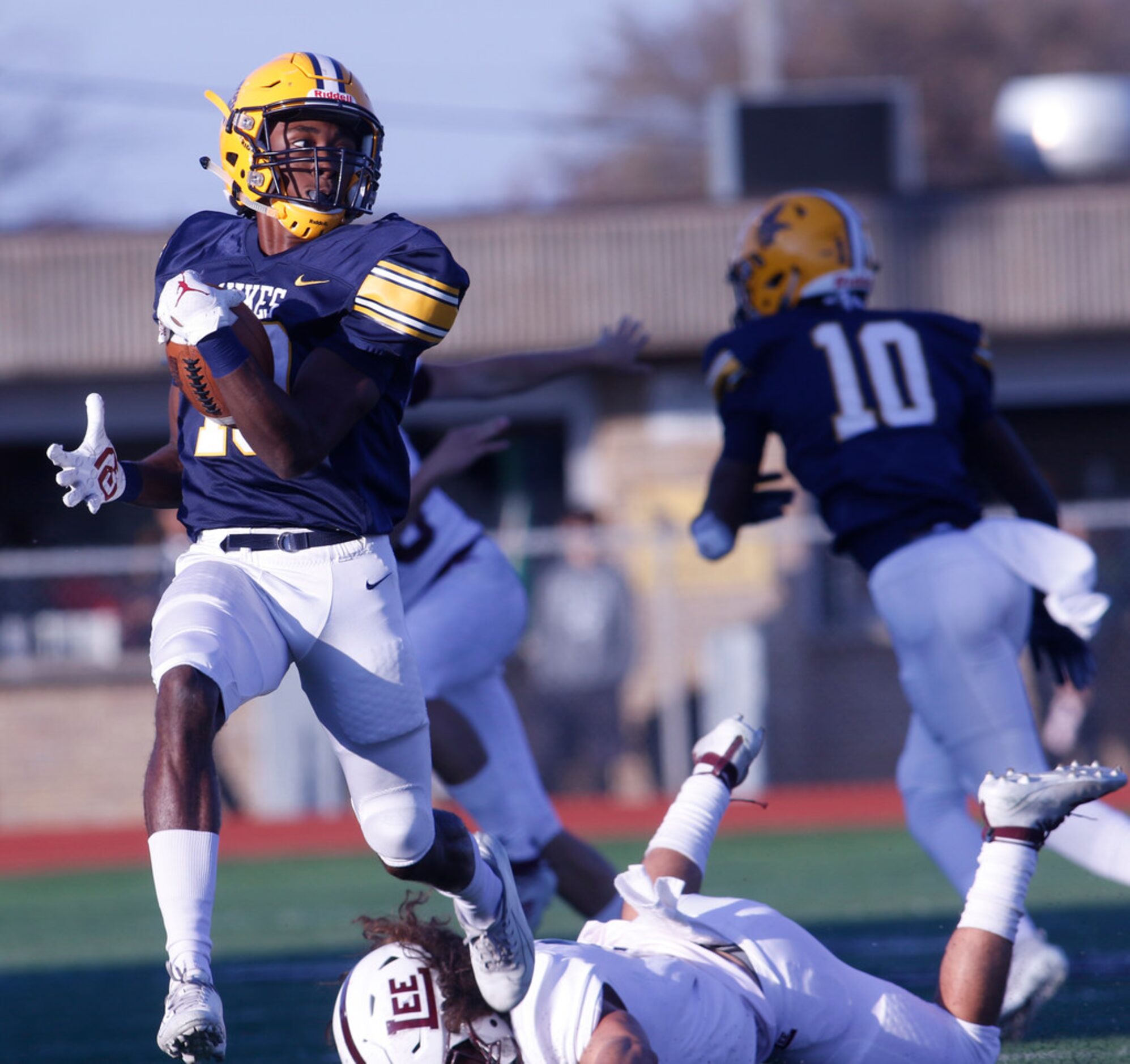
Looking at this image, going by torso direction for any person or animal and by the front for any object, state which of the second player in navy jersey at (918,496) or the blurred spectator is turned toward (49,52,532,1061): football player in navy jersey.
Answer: the blurred spectator

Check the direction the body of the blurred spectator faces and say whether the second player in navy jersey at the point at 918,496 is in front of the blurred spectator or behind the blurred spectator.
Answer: in front

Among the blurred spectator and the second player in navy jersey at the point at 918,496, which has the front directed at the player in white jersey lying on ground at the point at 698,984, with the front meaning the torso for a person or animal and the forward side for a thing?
the blurred spectator

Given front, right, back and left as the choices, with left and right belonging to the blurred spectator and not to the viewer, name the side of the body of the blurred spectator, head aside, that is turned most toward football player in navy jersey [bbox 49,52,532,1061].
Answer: front

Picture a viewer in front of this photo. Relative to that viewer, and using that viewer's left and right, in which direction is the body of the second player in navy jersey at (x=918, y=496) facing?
facing away from the viewer and to the left of the viewer

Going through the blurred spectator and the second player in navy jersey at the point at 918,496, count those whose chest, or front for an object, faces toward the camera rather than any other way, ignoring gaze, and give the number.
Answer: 1

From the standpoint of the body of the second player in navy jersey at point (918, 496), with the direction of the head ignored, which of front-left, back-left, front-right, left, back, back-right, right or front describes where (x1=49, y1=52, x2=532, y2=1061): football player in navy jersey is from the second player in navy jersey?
left

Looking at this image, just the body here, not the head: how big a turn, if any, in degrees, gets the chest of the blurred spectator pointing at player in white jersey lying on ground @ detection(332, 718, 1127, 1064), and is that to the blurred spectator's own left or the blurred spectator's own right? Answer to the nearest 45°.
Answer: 0° — they already face them

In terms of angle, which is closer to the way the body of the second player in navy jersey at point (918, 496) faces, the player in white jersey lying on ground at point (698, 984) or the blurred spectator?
the blurred spectator
